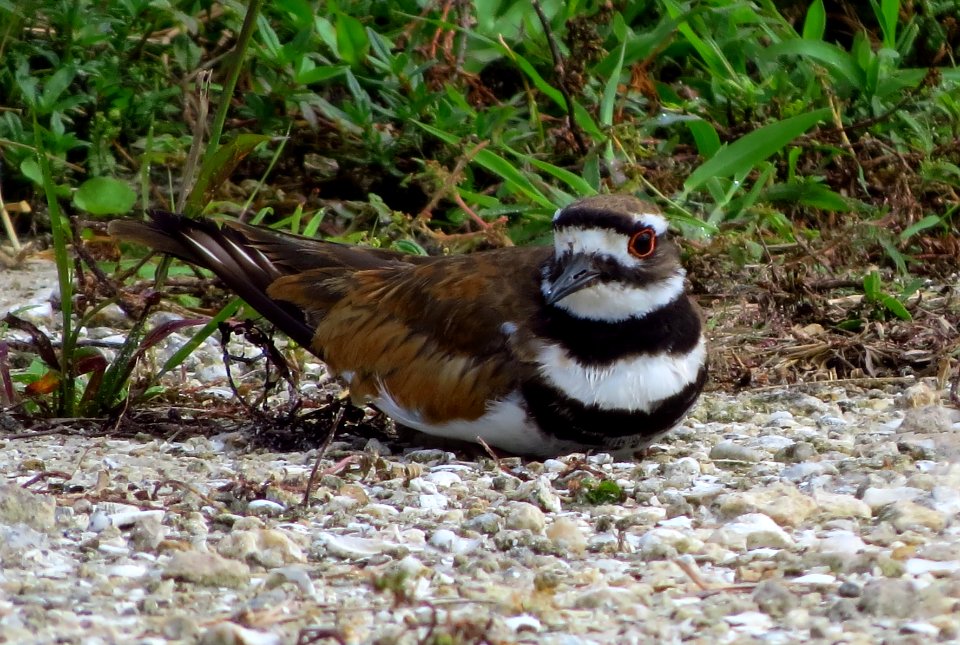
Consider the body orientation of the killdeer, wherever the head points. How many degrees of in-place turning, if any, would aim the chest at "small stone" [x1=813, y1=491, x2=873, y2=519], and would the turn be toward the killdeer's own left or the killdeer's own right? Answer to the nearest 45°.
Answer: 0° — it already faces it

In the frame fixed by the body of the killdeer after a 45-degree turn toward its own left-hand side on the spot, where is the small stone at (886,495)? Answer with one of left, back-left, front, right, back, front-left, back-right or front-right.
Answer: front-right

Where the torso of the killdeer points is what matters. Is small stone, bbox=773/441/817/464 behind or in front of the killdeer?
in front

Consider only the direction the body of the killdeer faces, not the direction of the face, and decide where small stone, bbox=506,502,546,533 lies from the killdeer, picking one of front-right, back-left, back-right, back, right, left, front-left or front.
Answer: front-right

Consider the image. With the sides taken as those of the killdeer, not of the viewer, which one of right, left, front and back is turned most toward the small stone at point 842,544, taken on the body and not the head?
front

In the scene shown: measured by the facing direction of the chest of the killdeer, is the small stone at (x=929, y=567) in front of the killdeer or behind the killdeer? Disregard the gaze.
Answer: in front

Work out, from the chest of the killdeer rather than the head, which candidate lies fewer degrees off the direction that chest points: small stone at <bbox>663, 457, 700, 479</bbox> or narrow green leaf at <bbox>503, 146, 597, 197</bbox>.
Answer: the small stone

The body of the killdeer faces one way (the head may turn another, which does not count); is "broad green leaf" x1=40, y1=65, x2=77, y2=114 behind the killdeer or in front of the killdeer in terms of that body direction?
behind

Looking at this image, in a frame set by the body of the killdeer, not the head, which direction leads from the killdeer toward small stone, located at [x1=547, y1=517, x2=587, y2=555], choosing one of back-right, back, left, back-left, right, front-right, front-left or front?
front-right

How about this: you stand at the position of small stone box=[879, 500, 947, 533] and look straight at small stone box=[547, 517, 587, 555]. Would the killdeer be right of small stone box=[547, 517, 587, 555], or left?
right

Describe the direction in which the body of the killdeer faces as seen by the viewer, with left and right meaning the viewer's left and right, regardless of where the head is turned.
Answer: facing the viewer and to the right of the viewer

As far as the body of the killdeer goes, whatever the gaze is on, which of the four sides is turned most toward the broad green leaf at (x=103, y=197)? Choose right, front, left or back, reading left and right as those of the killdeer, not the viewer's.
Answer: back

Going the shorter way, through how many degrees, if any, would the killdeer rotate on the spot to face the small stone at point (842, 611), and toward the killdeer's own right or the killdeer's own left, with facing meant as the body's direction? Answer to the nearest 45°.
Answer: approximately 45° to the killdeer's own right

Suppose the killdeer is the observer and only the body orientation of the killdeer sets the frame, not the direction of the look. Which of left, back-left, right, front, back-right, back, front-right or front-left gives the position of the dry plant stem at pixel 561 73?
back-left

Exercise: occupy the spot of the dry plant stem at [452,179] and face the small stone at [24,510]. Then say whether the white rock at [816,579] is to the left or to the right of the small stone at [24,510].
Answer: left

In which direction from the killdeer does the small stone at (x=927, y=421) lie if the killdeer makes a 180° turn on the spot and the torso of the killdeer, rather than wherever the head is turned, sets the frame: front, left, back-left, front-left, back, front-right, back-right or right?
back-right

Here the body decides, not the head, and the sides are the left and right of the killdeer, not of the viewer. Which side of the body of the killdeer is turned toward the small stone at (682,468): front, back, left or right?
front
